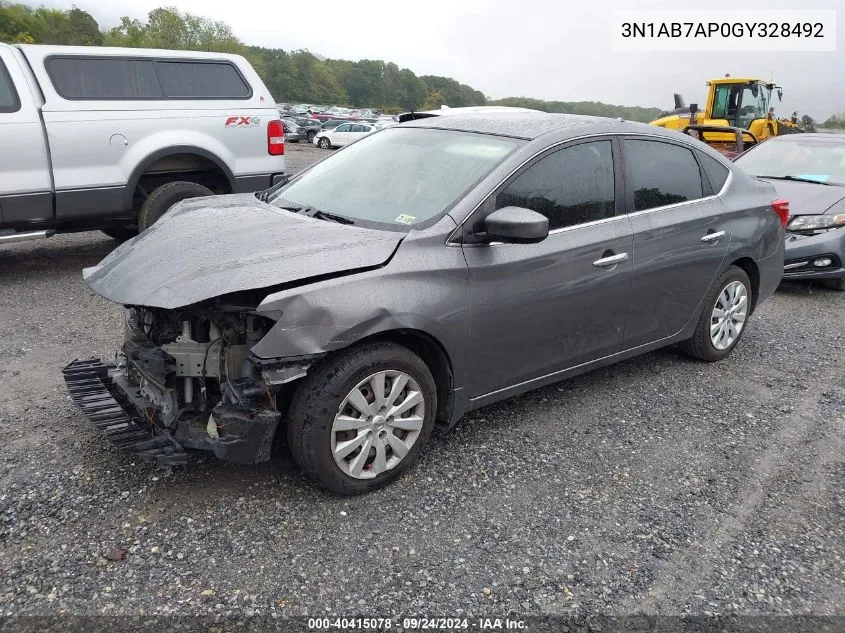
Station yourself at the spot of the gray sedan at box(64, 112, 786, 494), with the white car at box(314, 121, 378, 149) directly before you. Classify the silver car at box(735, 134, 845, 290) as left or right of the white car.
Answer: right

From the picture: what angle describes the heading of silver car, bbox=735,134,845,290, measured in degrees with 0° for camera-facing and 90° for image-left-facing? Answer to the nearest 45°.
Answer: approximately 45°

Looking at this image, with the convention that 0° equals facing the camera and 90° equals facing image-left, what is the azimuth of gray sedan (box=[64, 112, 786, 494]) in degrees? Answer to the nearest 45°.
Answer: approximately 45°

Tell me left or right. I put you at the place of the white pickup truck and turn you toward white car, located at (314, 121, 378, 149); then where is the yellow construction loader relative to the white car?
right

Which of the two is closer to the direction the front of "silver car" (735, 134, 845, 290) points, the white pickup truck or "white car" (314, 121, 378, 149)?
the white pickup truck

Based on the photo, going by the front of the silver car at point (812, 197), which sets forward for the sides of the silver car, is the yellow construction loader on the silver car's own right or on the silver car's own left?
on the silver car's own right

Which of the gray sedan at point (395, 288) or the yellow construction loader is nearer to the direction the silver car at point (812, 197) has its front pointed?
the gray sedan

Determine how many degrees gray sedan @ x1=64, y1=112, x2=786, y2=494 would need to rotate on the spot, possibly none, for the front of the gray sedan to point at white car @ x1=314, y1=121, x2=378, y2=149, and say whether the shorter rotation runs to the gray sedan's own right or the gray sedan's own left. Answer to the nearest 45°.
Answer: approximately 135° to the gray sedan's own right

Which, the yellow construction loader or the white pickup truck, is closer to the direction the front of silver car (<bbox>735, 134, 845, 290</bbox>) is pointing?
the white pickup truck

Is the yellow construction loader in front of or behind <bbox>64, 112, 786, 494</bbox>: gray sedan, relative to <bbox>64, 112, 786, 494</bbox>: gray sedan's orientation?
behind
